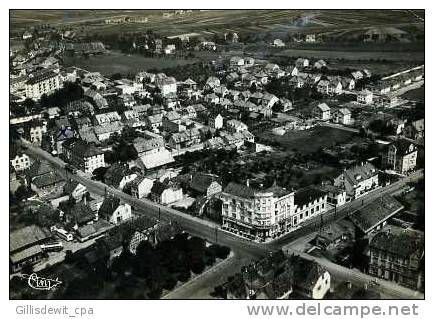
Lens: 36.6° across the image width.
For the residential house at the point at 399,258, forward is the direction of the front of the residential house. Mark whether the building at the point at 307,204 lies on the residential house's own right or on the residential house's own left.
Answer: on the residential house's own right

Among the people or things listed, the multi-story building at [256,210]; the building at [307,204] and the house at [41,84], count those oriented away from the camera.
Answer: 0

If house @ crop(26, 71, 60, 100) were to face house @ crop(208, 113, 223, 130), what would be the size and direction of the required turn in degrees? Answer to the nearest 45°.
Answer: approximately 45° to its left

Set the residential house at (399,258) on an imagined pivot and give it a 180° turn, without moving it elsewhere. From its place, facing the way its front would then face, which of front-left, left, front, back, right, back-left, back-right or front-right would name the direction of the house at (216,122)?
left

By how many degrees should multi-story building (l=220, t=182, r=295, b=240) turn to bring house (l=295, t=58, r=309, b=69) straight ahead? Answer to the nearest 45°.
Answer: approximately 180°

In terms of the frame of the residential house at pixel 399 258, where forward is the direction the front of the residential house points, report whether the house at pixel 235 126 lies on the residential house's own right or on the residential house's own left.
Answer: on the residential house's own right

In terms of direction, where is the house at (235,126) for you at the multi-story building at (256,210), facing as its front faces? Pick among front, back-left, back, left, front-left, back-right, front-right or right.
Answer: back

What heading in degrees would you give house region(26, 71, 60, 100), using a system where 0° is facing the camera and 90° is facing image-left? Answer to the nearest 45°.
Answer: approximately 315°

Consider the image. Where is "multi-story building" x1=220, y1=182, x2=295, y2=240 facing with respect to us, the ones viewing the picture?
facing the viewer
